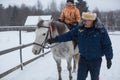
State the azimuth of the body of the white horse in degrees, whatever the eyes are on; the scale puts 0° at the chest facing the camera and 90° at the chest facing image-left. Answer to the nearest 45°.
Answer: approximately 45°
